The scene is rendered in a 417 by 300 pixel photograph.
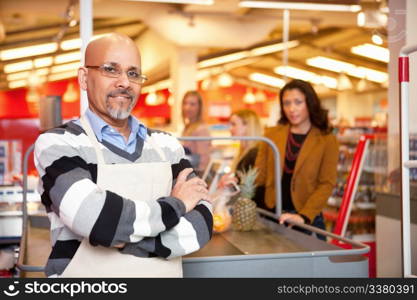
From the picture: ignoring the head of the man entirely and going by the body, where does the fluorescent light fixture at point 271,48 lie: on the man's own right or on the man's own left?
on the man's own left

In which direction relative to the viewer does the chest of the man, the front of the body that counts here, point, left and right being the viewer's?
facing the viewer and to the right of the viewer

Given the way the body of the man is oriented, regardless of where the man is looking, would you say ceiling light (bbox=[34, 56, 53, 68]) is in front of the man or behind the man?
behind

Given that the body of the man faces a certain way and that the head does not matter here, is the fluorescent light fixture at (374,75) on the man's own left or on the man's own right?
on the man's own left

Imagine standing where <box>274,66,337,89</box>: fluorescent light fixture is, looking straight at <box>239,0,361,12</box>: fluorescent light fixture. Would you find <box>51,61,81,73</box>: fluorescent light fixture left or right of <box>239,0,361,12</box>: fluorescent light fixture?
right

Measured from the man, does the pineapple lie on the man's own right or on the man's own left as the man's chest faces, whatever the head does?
on the man's own left

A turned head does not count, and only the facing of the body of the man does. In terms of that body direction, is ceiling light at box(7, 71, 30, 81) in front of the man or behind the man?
behind

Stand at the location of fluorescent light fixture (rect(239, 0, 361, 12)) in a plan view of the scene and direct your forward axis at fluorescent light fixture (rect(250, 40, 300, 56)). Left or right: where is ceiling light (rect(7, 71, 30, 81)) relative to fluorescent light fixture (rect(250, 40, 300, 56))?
left

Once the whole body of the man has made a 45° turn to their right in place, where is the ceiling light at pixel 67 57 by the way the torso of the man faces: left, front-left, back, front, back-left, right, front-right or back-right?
back

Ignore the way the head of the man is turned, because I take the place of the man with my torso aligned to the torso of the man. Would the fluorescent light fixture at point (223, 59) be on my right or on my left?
on my left

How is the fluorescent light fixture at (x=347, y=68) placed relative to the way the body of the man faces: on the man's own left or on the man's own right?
on the man's own left
